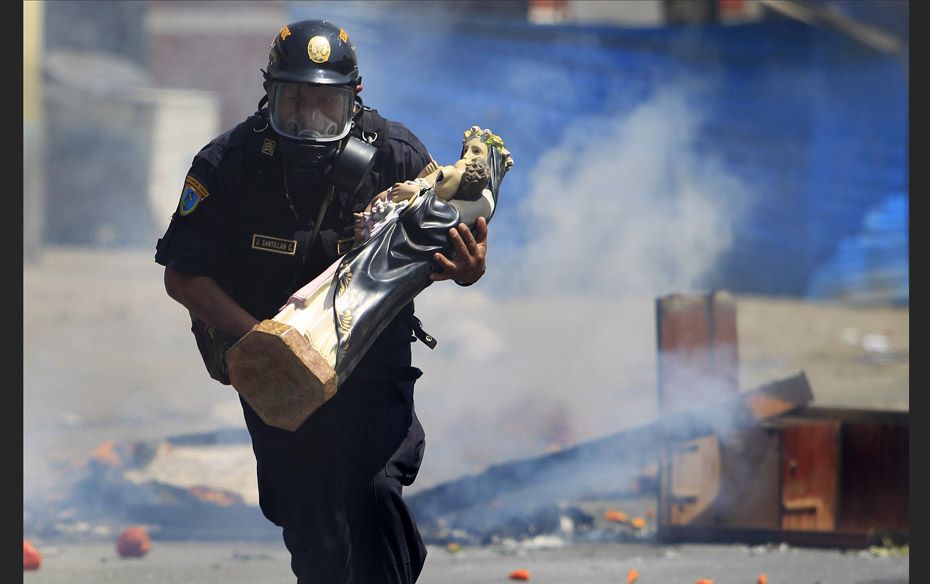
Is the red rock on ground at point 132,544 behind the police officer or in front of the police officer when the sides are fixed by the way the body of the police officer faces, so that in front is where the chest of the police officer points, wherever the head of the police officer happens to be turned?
behind

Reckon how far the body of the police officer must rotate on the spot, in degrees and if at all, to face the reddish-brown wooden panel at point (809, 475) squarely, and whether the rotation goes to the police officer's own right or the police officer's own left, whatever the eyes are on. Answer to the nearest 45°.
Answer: approximately 135° to the police officer's own left

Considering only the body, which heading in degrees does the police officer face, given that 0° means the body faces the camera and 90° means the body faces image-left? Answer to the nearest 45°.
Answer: approximately 0°

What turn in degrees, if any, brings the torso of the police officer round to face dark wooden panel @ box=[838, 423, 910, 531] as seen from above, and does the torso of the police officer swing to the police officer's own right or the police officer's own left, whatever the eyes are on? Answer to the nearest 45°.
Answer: approximately 135° to the police officer's own left

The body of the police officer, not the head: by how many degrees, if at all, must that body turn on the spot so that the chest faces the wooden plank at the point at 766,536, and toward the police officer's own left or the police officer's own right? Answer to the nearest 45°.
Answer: approximately 135° to the police officer's own left

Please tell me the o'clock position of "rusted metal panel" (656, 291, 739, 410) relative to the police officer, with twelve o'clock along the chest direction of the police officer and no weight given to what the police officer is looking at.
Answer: The rusted metal panel is roughly at 7 o'clock from the police officer.

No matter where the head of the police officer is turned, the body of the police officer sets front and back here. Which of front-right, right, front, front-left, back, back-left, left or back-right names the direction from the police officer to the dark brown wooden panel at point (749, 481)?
back-left

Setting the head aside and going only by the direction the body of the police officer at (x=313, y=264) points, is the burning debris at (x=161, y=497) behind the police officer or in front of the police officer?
behind
